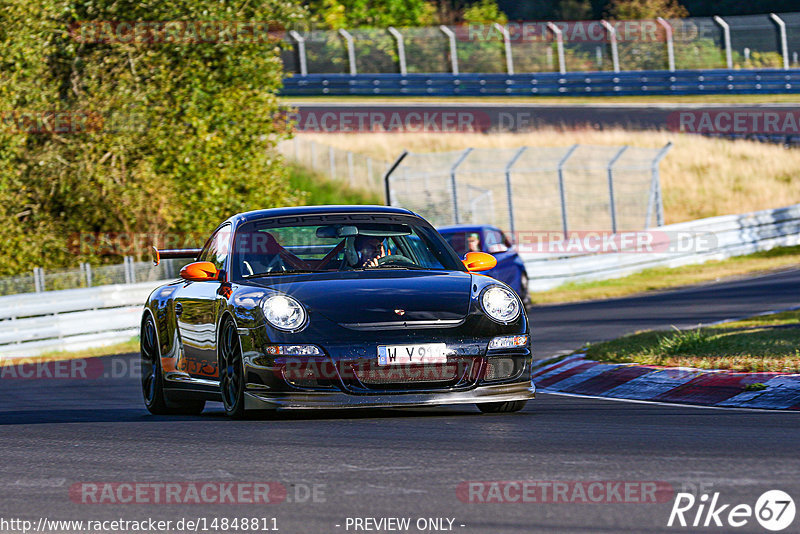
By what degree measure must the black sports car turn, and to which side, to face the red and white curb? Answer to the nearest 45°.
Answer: approximately 135° to its left

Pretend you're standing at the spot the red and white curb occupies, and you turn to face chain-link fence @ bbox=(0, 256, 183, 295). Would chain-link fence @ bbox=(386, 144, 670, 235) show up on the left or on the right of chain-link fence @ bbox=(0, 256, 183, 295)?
right

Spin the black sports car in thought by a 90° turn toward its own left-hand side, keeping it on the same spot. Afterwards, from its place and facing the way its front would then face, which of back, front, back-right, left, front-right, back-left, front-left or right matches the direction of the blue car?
left

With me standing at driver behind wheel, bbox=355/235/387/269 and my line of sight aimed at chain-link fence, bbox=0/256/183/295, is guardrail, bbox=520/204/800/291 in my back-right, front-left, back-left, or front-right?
front-right

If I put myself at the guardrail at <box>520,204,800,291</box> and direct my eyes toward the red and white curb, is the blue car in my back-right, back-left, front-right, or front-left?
front-right

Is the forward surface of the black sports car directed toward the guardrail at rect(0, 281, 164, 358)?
no

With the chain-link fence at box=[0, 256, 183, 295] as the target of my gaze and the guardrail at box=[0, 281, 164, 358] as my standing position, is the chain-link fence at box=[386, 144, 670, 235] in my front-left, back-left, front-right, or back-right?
front-right

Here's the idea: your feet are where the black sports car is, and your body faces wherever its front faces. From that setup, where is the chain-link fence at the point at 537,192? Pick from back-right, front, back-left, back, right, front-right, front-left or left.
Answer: back

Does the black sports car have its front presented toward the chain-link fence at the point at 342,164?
no

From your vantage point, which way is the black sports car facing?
toward the camera

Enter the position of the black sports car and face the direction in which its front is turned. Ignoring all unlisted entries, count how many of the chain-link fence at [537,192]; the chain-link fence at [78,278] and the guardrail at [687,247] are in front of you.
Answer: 0

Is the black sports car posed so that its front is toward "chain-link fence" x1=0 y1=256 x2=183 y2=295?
no

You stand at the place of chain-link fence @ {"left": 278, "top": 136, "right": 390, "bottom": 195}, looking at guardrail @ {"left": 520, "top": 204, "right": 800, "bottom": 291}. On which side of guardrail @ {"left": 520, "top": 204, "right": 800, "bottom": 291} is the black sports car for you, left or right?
right

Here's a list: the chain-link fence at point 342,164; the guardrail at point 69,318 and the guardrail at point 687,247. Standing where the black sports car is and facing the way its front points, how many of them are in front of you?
0
